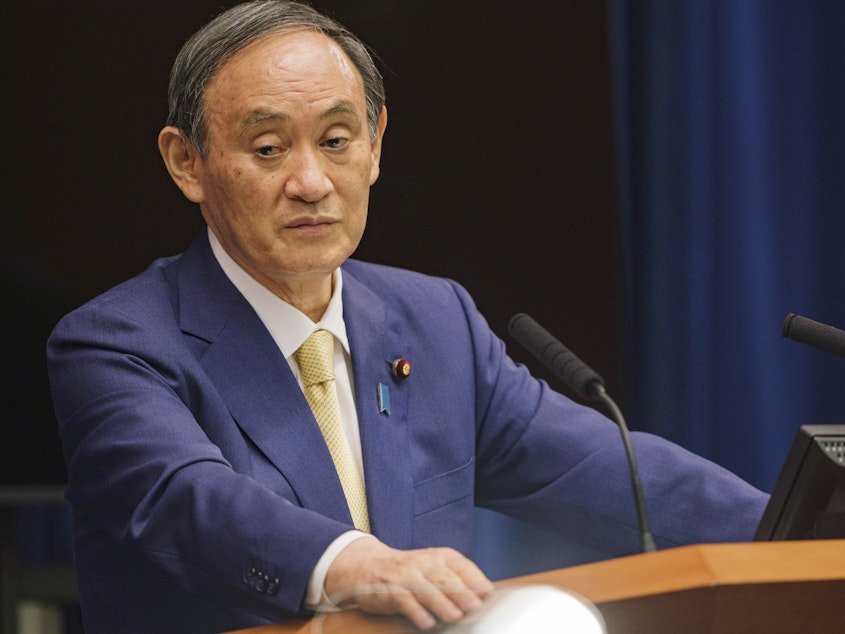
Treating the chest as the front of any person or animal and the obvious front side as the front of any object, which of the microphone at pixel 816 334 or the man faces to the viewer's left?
the microphone

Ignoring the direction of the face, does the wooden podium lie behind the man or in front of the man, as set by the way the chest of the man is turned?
in front

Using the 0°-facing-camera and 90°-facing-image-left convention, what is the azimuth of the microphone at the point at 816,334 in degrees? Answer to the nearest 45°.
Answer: approximately 90°

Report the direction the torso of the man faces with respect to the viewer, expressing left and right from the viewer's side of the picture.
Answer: facing the viewer and to the right of the viewer

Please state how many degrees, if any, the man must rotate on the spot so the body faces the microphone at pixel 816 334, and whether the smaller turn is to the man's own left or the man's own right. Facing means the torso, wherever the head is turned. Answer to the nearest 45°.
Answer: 0° — they already face it

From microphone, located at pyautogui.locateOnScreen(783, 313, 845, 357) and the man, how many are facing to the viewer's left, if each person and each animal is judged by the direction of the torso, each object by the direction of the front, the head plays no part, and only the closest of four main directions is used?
1

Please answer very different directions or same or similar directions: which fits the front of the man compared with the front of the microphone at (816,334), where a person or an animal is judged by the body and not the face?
very different directions

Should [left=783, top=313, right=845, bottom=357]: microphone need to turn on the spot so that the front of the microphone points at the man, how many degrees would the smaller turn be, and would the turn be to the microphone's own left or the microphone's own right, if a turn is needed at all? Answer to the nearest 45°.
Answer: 0° — it already faces them

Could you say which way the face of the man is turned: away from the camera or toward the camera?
toward the camera
